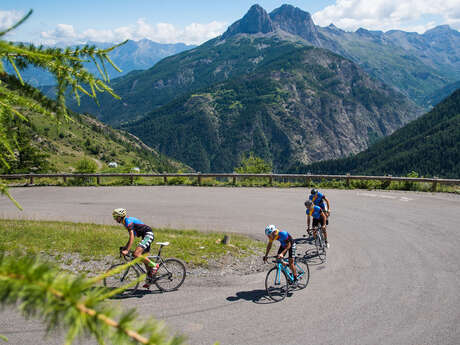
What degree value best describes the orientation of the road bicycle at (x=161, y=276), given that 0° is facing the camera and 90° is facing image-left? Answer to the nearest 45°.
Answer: approximately 90°

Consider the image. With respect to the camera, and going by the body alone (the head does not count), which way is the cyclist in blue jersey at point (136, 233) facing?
to the viewer's left

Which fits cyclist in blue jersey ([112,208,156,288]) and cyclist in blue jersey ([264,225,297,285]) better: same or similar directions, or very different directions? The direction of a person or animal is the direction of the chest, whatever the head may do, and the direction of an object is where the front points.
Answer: same or similar directions

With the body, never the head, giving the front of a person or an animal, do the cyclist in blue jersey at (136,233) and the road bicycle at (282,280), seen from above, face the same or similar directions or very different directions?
same or similar directions

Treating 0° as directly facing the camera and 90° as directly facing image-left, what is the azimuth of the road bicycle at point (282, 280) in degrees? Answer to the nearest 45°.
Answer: approximately 45°

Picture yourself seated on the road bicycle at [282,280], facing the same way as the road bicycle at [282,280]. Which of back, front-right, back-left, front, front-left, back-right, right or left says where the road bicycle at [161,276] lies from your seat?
front-right

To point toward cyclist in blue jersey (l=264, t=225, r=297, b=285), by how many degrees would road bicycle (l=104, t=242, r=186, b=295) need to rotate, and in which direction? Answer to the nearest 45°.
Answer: approximately 180°

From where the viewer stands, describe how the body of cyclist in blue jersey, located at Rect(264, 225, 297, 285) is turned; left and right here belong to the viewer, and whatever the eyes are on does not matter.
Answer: facing the viewer and to the left of the viewer

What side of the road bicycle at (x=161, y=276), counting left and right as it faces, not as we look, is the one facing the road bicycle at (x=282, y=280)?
back
